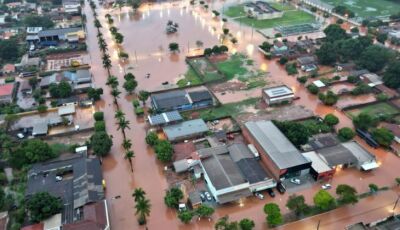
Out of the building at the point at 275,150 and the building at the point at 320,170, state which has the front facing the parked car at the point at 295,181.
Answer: the building at the point at 275,150

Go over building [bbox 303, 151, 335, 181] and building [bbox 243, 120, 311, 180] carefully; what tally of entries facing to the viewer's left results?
0

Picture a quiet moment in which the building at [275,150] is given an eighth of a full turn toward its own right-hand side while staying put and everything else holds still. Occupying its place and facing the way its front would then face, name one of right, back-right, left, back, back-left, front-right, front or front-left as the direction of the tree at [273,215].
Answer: front

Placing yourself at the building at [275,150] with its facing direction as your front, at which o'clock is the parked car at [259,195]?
The parked car is roughly at 2 o'clock from the building.

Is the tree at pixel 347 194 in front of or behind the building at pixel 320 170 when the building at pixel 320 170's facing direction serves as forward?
in front

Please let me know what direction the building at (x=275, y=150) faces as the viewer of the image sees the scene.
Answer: facing the viewer and to the right of the viewer

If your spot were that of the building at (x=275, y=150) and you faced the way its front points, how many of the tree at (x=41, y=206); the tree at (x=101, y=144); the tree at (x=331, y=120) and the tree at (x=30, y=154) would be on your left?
1

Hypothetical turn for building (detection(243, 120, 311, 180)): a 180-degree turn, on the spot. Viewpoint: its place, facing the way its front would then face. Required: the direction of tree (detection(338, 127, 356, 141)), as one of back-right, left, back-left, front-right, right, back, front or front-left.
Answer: right

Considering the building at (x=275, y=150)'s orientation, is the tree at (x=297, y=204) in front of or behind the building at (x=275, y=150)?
in front

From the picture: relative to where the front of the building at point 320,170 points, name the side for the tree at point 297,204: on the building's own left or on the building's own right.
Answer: on the building's own right

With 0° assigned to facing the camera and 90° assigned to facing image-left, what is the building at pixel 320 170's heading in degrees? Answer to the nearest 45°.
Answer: approximately 315°

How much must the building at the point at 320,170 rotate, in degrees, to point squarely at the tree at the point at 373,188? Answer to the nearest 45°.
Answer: approximately 45° to its left

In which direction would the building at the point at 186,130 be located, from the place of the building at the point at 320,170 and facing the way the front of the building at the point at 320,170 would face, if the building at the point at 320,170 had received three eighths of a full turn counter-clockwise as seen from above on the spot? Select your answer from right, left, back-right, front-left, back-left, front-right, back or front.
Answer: left

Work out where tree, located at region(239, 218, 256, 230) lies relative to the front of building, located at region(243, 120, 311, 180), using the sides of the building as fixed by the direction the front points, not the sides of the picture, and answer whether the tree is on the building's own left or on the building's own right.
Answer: on the building's own right

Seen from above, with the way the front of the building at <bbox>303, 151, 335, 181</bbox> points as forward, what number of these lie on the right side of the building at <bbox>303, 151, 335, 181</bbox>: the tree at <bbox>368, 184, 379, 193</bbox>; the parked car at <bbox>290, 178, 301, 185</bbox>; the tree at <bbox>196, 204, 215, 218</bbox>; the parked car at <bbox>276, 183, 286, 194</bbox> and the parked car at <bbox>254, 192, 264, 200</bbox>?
4

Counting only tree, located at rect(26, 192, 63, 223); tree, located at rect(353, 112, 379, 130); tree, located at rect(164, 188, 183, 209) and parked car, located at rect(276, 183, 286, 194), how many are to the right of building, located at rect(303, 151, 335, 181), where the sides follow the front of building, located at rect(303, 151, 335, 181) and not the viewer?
3

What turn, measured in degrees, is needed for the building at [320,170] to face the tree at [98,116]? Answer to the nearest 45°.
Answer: approximately 135° to its right

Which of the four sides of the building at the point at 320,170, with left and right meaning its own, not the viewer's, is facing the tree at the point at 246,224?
right
